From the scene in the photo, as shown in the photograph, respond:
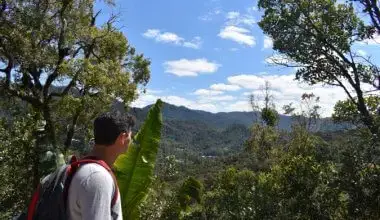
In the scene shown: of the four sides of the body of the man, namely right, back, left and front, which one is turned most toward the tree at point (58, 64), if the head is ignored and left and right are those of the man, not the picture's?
left

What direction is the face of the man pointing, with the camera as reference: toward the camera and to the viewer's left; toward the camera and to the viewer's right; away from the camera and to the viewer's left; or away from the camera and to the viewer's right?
away from the camera and to the viewer's right
